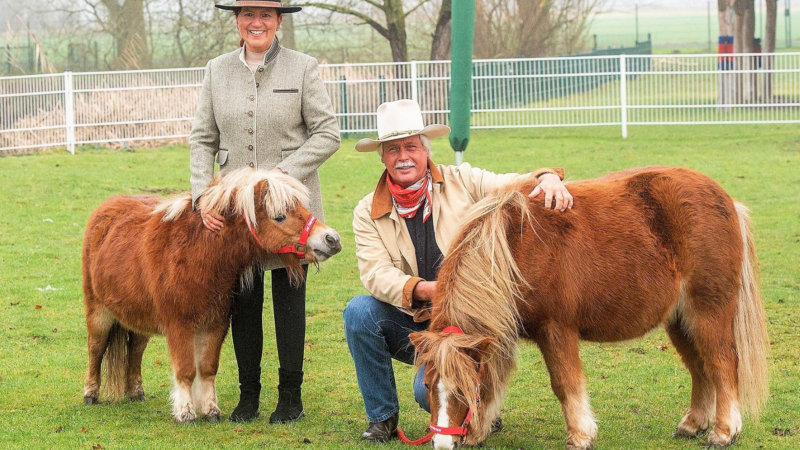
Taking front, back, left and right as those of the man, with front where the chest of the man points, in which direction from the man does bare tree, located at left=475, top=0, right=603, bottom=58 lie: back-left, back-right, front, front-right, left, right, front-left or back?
back

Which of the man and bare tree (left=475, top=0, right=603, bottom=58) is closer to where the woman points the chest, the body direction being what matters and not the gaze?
the man

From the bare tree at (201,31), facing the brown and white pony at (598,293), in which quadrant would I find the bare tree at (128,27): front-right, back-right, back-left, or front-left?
back-right

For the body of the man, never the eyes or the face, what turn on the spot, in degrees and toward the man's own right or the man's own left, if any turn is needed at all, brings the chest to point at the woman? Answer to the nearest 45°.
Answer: approximately 135° to the man's own right

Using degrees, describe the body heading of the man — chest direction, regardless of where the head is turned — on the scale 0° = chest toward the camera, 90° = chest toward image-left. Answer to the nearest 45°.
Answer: approximately 0°

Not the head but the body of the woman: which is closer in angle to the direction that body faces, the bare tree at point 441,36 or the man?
the man

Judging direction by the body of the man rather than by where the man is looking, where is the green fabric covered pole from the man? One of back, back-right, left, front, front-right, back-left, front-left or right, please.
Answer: back

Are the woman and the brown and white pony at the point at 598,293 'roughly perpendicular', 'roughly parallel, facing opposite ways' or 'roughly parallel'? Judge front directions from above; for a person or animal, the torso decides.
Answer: roughly perpendicular

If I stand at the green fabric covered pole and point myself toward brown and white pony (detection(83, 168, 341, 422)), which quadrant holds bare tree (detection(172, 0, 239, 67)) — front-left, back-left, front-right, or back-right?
back-right

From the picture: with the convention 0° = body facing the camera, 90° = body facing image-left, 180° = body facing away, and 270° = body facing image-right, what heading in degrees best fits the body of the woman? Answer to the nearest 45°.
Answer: approximately 0°

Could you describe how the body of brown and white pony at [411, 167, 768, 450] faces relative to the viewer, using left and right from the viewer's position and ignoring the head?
facing to the left of the viewer

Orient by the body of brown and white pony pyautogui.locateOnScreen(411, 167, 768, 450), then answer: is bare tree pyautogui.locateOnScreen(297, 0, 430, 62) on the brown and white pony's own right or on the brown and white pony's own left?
on the brown and white pony's own right
